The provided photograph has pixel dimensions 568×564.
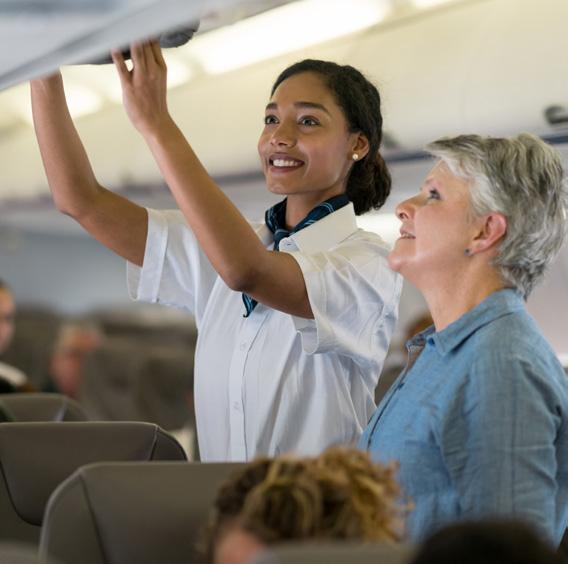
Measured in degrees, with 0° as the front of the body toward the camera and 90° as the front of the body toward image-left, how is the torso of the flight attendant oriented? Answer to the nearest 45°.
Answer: approximately 45°

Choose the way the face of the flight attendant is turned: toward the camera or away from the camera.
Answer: toward the camera

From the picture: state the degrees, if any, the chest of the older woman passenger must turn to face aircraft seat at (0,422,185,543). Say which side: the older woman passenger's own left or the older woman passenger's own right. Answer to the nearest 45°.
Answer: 0° — they already face it

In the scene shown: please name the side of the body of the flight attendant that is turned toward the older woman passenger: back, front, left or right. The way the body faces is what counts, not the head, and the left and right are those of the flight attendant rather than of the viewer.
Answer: left

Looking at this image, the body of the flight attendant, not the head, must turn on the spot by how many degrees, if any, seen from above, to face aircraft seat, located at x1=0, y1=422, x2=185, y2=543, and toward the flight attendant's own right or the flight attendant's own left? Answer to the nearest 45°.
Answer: approximately 45° to the flight attendant's own right

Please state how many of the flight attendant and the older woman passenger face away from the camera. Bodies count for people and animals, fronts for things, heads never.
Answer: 0

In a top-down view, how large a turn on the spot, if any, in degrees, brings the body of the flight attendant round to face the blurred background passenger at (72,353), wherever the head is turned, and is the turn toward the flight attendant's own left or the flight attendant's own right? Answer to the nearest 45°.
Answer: approximately 135° to the flight attendant's own right

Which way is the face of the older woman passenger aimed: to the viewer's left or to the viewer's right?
to the viewer's left

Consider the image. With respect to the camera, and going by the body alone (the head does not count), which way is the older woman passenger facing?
to the viewer's left

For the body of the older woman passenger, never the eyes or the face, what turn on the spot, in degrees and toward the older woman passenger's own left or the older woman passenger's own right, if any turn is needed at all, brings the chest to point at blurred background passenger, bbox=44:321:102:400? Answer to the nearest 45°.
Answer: approximately 45° to the older woman passenger's own right
